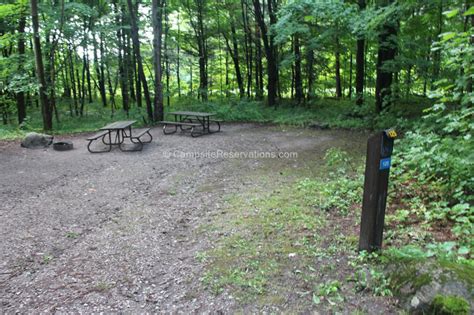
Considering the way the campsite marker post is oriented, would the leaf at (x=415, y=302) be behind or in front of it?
in front

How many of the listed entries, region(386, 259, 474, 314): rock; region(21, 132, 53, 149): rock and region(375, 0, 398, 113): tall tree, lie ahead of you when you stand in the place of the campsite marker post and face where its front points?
1

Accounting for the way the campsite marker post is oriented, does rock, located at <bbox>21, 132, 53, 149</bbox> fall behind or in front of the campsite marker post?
behind

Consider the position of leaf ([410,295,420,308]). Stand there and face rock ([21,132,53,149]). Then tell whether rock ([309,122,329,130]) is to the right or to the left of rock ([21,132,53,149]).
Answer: right

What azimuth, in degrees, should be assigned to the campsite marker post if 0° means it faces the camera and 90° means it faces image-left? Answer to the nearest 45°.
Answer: approximately 315°

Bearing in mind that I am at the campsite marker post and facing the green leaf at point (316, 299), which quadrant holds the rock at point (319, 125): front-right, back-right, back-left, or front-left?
back-right

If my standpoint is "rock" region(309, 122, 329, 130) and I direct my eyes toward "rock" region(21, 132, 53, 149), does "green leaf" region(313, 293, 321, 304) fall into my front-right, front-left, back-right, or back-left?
front-left

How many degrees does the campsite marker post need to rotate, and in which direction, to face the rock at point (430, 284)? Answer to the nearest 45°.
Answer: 0° — it already faces it

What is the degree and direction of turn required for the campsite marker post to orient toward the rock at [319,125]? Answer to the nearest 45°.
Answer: approximately 135° to its left

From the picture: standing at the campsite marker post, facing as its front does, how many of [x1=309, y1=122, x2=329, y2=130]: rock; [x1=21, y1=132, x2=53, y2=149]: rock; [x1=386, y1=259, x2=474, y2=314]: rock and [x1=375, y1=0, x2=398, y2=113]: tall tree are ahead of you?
1

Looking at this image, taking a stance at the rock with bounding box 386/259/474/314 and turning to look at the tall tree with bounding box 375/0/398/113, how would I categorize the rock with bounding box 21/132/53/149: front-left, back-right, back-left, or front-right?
front-left
